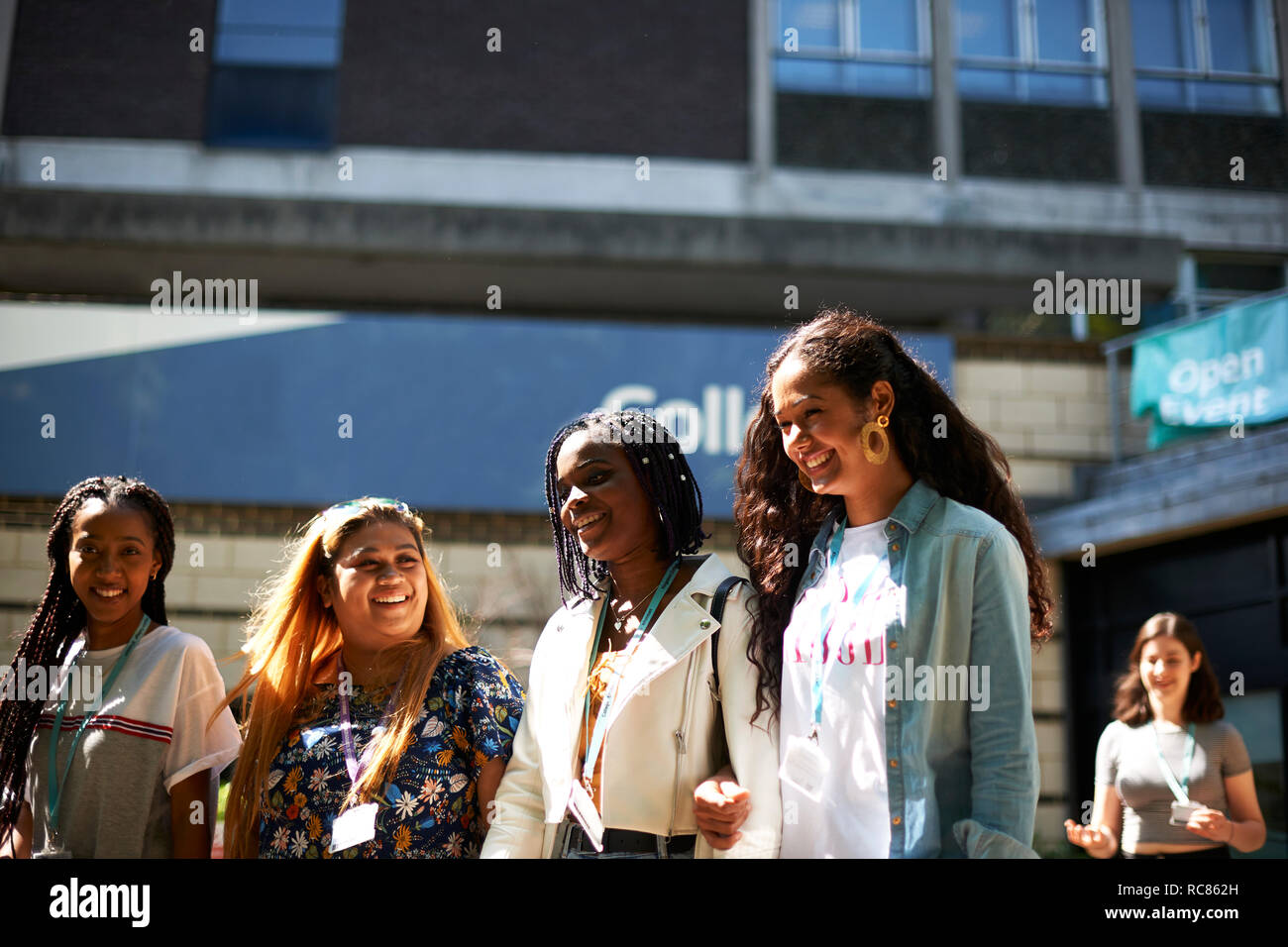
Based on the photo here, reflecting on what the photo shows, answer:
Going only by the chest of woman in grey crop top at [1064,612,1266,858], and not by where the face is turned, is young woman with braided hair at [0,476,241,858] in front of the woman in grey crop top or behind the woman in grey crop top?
in front

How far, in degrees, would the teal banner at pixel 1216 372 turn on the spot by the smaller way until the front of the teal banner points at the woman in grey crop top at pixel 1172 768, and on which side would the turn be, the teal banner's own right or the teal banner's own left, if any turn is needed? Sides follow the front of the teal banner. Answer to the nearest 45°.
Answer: approximately 45° to the teal banner's own left

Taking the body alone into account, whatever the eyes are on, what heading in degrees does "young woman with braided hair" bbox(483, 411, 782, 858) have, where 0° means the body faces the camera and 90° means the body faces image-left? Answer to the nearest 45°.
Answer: approximately 45°

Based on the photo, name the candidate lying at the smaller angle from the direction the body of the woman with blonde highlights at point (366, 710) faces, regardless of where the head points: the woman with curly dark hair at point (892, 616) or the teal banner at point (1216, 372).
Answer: the woman with curly dark hair

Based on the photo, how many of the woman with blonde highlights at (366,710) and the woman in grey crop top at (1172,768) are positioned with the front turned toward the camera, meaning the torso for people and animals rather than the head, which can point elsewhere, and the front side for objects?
2

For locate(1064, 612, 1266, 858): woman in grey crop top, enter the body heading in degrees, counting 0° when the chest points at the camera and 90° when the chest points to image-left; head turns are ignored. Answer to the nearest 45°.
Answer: approximately 0°

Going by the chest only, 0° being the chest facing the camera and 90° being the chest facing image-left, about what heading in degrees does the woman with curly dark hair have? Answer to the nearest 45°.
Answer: approximately 45°
